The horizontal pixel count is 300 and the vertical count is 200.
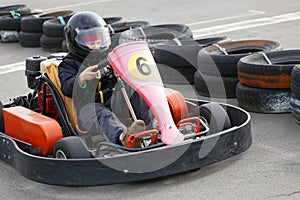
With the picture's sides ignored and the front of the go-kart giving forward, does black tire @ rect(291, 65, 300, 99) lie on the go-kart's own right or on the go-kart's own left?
on the go-kart's own left

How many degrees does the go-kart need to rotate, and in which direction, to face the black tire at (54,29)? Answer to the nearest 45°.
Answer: approximately 135° to its left

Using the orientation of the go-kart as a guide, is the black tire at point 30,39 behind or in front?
behind

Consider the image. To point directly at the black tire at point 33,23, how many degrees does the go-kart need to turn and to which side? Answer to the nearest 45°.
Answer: approximately 135° to its left

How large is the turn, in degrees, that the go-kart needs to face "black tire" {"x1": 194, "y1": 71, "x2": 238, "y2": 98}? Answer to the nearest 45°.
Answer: approximately 90° to its left

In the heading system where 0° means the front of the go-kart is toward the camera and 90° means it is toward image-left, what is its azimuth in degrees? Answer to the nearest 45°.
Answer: approximately 315°

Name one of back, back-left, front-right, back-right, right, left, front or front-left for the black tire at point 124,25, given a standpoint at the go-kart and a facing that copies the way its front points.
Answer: back-left

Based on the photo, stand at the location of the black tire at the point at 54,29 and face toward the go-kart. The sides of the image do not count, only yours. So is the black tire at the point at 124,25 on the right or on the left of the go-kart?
left

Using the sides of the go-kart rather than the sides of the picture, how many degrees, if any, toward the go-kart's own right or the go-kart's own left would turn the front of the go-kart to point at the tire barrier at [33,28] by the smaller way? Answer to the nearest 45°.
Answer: approximately 135° to the go-kart's own left
